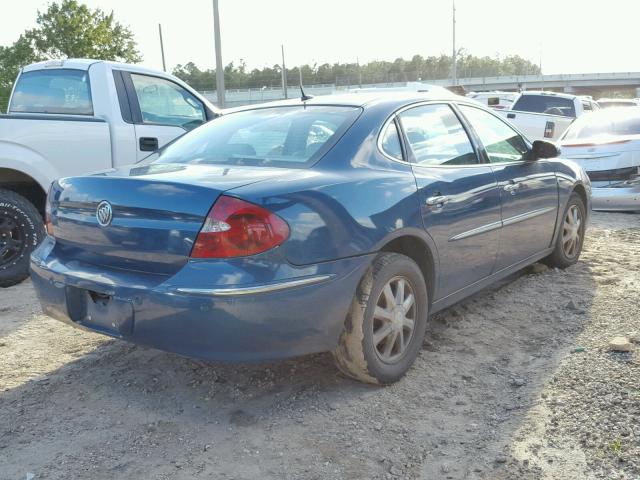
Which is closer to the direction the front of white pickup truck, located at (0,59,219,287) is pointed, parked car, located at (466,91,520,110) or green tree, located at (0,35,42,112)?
the parked car

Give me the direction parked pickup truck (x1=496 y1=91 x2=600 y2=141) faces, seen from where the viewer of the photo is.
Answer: facing away from the viewer and to the right of the viewer

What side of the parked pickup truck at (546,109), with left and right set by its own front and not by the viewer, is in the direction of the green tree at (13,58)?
left

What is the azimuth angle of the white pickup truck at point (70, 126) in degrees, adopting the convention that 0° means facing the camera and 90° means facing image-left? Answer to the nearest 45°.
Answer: approximately 225°

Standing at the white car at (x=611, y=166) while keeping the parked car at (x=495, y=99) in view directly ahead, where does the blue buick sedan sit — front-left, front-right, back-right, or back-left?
back-left

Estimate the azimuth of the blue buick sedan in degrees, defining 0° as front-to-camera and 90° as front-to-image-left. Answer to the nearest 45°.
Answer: approximately 225°

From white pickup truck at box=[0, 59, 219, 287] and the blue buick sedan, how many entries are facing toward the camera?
0

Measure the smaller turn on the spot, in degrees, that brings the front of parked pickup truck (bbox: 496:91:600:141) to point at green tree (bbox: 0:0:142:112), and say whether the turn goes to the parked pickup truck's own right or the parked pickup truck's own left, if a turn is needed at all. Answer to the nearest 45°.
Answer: approximately 90° to the parked pickup truck's own left

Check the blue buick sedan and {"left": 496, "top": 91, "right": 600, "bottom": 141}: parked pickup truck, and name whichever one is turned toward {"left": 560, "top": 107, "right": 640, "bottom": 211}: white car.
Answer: the blue buick sedan

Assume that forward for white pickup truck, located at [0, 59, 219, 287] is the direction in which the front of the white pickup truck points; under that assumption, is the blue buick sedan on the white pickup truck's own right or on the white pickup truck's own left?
on the white pickup truck's own right

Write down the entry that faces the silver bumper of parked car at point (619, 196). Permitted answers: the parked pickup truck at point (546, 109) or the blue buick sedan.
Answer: the blue buick sedan
